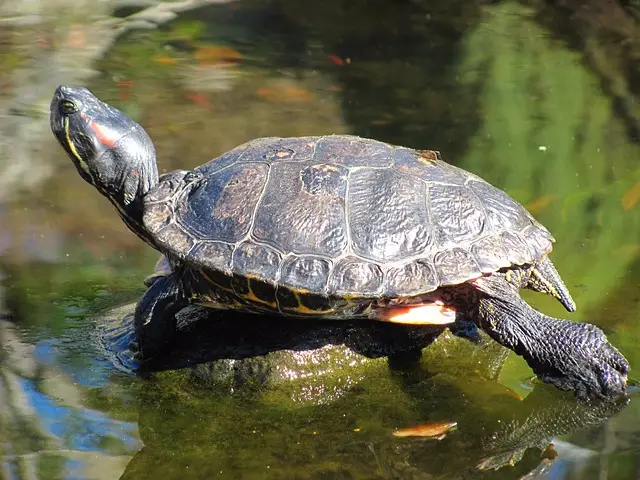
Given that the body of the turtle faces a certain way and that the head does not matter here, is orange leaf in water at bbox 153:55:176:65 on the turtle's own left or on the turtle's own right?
on the turtle's own right

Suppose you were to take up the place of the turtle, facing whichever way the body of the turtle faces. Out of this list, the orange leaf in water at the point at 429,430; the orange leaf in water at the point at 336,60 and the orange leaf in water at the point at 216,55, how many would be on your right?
2

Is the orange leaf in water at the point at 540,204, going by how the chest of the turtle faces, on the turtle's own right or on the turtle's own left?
on the turtle's own right

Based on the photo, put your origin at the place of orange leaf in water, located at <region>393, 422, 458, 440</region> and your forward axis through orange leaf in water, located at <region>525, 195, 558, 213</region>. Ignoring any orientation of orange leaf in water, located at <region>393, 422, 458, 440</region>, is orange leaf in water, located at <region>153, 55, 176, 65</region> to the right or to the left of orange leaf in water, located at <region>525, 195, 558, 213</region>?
left

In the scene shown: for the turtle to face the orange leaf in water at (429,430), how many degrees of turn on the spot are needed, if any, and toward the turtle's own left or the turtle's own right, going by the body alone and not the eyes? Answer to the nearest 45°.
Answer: approximately 135° to the turtle's own left

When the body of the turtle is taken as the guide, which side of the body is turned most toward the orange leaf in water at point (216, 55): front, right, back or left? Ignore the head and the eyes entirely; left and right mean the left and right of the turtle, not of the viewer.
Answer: right

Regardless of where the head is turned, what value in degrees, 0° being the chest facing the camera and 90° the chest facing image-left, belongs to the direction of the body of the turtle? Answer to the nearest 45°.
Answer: approximately 90°

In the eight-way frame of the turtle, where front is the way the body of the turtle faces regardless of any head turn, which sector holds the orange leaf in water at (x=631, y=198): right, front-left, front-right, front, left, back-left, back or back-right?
back-right

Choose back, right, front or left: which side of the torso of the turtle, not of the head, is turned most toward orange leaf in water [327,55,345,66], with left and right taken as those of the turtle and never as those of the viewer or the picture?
right
